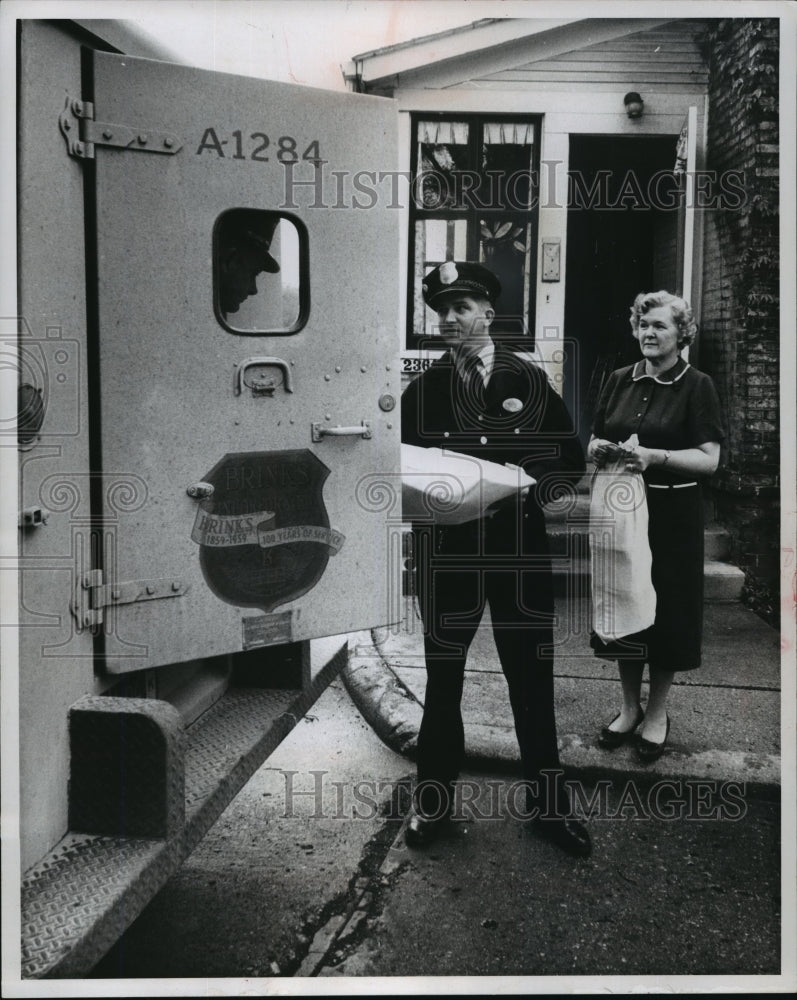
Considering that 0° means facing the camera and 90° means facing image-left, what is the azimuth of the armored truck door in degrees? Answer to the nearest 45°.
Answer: approximately 315°

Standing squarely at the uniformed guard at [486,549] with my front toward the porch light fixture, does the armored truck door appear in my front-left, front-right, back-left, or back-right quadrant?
back-left

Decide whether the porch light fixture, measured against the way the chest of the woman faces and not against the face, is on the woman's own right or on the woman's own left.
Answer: on the woman's own right

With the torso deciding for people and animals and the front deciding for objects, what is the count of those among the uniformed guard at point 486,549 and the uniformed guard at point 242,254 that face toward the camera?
1

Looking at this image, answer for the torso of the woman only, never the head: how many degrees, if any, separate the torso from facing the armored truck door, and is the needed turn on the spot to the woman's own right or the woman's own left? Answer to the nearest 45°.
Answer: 0° — they already face it
